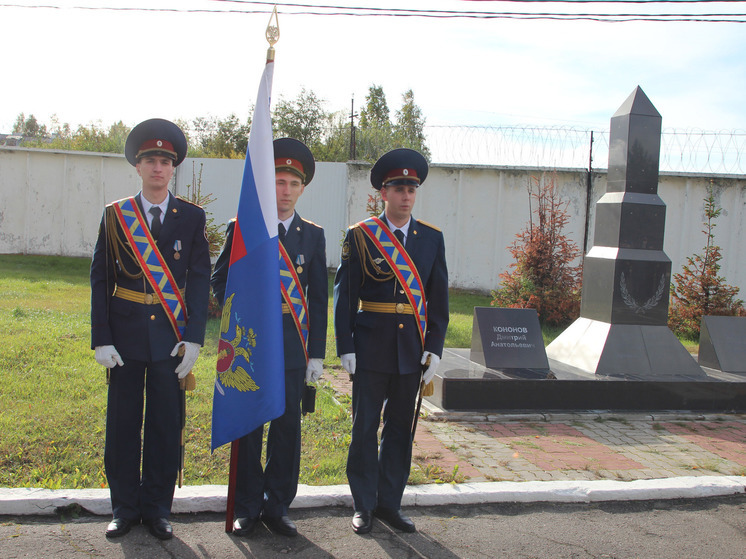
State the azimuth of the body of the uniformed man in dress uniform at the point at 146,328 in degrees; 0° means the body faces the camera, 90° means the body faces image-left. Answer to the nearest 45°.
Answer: approximately 0°

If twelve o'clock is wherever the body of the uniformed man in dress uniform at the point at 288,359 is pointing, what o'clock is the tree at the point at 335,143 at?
The tree is roughly at 6 o'clock from the uniformed man in dress uniform.

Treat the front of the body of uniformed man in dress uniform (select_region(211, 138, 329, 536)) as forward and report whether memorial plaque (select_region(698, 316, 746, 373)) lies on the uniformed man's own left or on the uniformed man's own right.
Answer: on the uniformed man's own left

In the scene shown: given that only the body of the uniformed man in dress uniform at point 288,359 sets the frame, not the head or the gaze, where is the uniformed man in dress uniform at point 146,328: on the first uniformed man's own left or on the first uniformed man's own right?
on the first uniformed man's own right

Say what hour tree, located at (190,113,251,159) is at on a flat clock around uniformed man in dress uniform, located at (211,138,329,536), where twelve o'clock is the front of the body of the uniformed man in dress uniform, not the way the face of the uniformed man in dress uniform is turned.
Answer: The tree is roughly at 6 o'clock from the uniformed man in dress uniform.

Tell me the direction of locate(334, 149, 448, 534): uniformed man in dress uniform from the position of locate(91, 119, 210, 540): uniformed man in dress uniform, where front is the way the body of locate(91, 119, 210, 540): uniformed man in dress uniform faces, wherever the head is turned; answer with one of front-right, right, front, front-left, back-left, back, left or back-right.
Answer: left

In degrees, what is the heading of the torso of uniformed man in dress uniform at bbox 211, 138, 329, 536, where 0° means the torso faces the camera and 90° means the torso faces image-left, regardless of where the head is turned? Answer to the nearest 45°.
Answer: approximately 0°

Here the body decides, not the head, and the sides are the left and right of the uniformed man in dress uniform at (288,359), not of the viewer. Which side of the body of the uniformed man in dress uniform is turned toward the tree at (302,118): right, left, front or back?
back

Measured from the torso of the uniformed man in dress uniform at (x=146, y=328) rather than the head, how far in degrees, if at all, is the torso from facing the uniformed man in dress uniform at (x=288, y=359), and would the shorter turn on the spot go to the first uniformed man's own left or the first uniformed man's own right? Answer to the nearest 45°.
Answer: approximately 90° to the first uniformed man's own left

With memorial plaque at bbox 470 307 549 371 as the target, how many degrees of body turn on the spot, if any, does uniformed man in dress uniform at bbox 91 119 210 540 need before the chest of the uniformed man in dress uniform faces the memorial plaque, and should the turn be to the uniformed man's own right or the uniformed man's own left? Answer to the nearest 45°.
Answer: approximately 135° to the uniformed man's own left
